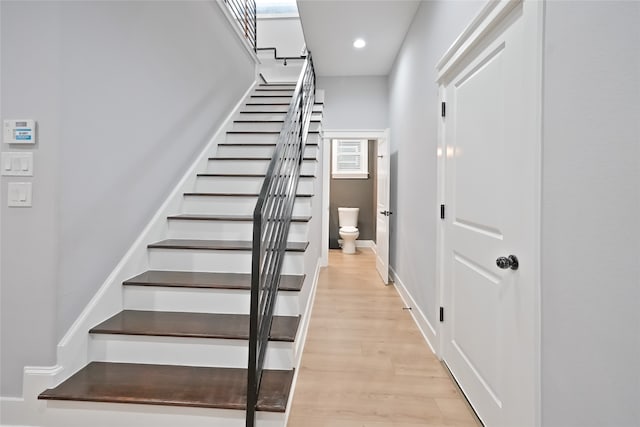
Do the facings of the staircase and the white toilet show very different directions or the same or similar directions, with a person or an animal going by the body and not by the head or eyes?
same or similar directions

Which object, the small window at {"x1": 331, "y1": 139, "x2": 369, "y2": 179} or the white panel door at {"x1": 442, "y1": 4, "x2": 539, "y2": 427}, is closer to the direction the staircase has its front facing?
the white panel door

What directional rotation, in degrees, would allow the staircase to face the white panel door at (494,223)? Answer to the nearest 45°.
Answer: approximately 45° to its left

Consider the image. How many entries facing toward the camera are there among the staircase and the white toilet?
2

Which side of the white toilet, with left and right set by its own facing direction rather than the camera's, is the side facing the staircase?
front

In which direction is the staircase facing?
toward the camera

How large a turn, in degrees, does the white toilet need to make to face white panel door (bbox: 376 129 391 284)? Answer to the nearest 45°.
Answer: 0° — it already faces it

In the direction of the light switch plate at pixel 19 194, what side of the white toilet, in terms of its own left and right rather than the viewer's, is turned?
front

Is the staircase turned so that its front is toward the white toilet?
no

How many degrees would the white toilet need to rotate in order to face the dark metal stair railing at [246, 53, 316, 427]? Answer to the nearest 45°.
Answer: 0° — it already faces it
